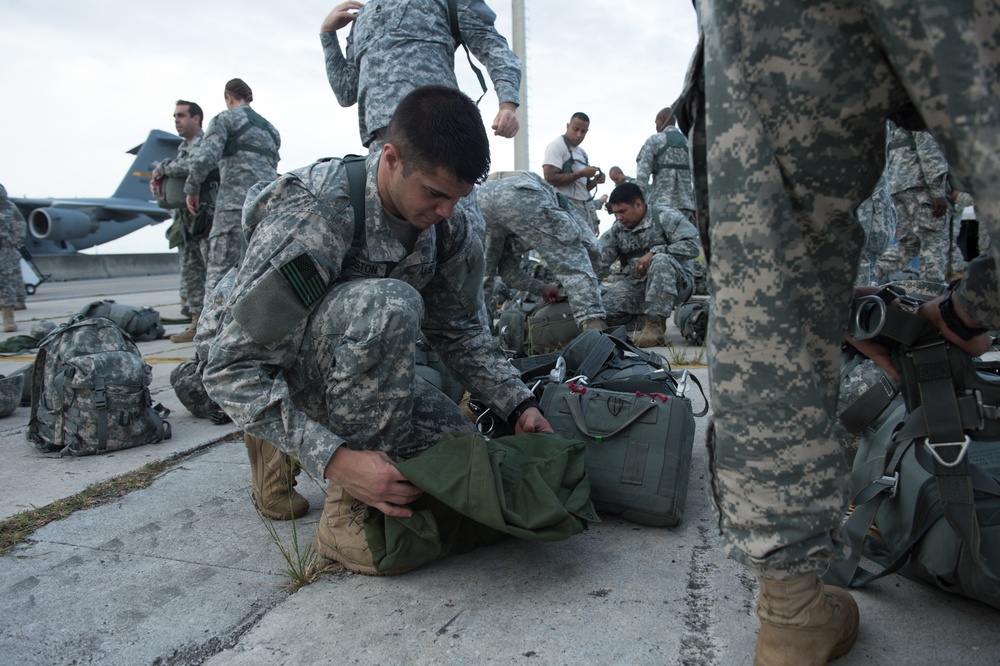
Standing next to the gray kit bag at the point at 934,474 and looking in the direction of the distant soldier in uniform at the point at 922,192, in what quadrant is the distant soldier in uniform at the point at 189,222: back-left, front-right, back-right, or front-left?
front-left

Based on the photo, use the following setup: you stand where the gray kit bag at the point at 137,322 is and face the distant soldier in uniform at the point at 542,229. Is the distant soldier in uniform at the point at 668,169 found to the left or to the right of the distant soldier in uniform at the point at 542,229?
left

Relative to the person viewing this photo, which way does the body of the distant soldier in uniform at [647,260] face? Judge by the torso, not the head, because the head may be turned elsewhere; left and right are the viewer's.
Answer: facing the viewer and to the left of the viewer

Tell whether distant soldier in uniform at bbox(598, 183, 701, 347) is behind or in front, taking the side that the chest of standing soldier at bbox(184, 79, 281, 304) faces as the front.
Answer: behind

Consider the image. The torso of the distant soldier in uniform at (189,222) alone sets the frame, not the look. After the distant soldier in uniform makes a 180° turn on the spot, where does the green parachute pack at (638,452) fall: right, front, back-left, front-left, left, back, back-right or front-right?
right

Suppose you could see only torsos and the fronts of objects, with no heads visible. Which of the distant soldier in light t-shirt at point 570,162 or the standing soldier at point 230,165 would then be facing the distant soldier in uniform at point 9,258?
the standing soldier

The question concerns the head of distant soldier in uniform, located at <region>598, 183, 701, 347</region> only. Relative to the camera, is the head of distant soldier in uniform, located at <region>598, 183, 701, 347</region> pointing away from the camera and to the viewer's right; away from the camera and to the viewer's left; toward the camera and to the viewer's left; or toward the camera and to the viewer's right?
toward the camera and to the viewer's left

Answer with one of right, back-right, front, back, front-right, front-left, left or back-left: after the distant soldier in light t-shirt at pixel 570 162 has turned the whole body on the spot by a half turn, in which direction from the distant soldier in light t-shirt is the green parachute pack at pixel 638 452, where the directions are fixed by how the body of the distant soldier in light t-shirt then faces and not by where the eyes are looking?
back-left

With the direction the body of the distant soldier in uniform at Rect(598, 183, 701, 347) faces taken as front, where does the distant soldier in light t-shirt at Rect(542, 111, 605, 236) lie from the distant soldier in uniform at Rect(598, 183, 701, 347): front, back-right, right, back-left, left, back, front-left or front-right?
right

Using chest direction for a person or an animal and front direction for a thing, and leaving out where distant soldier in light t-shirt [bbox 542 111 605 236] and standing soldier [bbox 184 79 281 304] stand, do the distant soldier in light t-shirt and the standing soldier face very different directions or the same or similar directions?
very different directions

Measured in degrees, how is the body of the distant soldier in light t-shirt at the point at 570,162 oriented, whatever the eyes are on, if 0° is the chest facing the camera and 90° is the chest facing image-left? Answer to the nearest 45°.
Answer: approximately 315°

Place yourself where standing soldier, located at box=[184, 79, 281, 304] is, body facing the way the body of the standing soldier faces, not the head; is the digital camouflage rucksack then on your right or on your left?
on your left

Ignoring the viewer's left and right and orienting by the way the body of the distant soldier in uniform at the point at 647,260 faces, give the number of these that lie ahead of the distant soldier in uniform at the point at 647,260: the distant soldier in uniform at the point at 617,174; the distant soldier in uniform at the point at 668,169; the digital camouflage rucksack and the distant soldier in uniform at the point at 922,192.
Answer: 1

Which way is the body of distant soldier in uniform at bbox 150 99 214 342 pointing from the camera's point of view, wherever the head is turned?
to the viewer's left

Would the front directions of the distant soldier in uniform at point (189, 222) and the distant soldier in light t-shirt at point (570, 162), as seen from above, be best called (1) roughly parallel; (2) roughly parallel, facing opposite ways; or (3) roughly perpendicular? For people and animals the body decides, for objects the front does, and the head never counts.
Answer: roughly perpendicular
